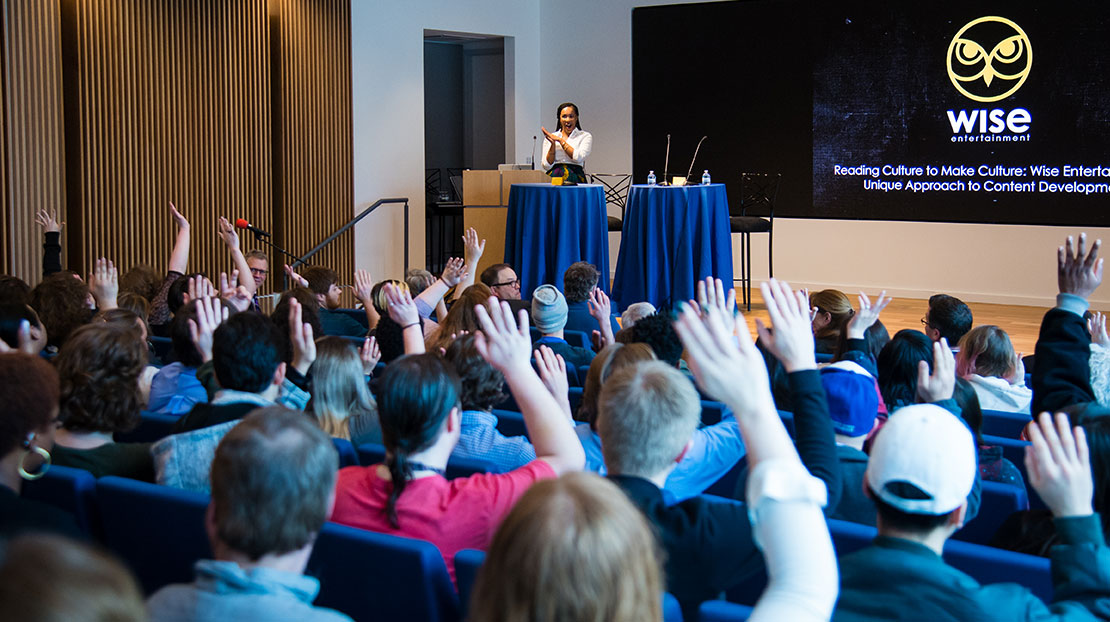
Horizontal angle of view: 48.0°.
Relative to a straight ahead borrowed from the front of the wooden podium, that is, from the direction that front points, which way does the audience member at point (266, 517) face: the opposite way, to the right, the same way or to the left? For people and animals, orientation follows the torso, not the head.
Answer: the opposite way

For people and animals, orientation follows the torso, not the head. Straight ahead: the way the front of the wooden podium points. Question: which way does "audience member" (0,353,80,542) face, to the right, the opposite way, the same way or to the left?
the opposite way

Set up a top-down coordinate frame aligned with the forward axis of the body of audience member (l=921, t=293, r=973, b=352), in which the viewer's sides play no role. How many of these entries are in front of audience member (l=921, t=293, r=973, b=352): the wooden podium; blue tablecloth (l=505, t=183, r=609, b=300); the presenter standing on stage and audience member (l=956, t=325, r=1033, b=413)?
3

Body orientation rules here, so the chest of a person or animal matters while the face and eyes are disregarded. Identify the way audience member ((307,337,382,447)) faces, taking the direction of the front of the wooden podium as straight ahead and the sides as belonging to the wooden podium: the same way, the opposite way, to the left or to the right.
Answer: the opposite way

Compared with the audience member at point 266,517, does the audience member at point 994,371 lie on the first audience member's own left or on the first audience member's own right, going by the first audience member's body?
on the first audience member's own right

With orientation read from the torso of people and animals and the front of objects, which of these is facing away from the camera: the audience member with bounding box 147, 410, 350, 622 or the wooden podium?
the audience member

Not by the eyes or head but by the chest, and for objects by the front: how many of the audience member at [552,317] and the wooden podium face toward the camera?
1

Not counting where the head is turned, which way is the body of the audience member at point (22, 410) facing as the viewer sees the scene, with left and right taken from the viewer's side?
facing away from the viewer and to the right of the viewer

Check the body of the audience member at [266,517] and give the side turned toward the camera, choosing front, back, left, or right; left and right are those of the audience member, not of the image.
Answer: back

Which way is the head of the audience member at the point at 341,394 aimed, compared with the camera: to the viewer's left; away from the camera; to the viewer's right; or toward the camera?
away from the camera

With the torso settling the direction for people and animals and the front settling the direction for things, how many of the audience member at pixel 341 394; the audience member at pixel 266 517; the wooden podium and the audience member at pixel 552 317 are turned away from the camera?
3

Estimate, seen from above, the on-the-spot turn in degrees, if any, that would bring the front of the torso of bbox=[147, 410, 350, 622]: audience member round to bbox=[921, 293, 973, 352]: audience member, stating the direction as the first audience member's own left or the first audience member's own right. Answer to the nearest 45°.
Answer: approximately 45° to the first audience member's own right

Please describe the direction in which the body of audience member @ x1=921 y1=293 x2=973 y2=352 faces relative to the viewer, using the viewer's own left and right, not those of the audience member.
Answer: facing away from the viewer and to the left of the viewer
